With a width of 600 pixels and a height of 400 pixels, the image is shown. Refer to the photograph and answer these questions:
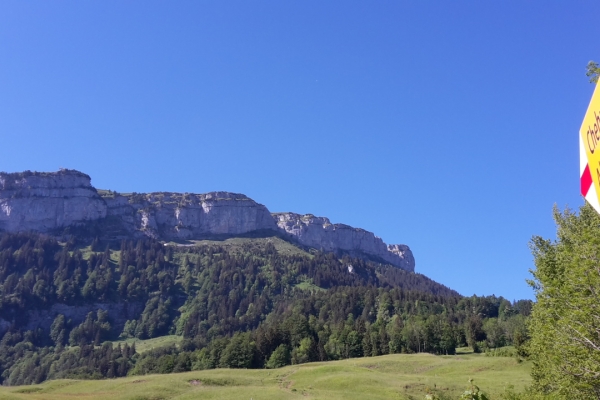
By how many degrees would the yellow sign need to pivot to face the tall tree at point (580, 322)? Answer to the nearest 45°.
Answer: approximately 135° to its right

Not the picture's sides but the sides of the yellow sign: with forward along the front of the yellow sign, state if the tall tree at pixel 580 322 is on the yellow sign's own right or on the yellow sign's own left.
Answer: on the yellow sign's own right
